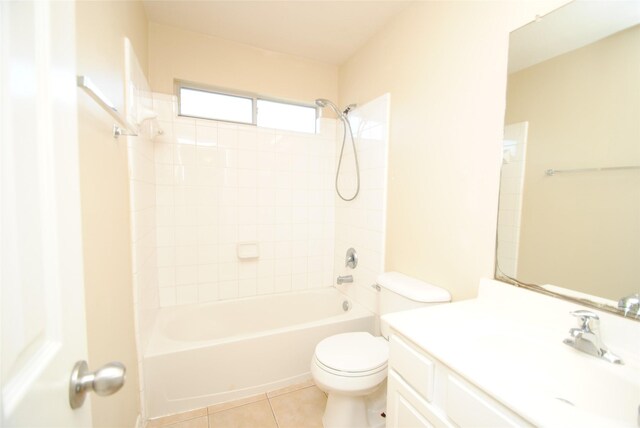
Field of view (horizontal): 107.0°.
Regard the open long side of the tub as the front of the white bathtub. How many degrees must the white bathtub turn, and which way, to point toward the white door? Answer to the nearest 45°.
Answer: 0° — it already faces it

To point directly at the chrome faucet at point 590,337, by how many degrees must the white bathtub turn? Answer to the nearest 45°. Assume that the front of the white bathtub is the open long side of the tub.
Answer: approximately 45° to its left

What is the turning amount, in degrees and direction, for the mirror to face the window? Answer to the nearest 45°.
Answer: approximately 45° to its right

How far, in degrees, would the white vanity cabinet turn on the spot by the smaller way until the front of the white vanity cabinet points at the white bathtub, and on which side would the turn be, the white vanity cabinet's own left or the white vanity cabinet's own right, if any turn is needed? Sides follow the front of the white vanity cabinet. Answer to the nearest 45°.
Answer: approximately 45° to the white vanity cabinet's own right

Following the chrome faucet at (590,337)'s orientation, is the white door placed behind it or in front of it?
in front

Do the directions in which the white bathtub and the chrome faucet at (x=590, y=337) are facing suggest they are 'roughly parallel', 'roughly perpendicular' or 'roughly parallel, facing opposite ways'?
roughly perpendicular

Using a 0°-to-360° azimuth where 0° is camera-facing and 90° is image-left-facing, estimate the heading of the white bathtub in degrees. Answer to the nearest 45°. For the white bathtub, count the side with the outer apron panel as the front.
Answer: approximately 0°

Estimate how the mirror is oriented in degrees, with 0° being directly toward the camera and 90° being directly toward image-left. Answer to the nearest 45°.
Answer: approximately 45°
